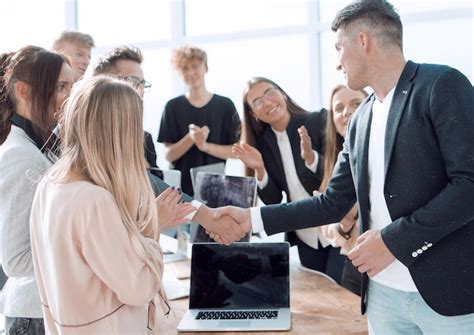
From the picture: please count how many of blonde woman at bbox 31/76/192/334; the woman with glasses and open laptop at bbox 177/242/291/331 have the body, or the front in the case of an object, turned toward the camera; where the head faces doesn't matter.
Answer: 2

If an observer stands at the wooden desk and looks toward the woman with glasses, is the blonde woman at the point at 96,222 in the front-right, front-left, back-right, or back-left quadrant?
back-left

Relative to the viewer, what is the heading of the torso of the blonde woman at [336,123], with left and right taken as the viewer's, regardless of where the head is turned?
facing the viewer and to the left of the viewer

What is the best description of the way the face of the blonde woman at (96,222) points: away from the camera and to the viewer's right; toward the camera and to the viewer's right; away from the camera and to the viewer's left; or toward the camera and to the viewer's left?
away from the camera and to the viewer's right

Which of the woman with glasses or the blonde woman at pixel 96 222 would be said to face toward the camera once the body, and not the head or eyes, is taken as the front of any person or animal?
the woman with glasses

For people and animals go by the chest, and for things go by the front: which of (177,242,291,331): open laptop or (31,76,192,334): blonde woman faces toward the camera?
the open laptop

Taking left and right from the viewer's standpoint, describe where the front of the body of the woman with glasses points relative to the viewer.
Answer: facing the viewer

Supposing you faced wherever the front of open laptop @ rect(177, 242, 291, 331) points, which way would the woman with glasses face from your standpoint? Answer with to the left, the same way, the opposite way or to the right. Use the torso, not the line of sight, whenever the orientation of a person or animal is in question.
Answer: the same way

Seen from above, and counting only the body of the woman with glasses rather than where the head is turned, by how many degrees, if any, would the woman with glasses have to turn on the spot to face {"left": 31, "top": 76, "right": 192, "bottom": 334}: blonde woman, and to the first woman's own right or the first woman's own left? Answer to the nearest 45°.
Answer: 0° — they already face them

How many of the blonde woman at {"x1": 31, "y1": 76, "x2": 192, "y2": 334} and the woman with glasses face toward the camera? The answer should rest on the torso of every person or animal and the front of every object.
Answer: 1

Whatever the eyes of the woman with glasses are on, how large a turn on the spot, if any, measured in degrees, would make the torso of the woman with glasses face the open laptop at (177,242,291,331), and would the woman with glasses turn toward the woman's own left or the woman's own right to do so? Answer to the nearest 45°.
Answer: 0° — they already face it

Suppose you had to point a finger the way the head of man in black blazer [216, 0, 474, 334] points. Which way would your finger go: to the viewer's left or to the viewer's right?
to the viewer's left

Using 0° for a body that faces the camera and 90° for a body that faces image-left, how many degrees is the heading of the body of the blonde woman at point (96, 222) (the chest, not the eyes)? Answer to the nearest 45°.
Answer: approximately 225°
